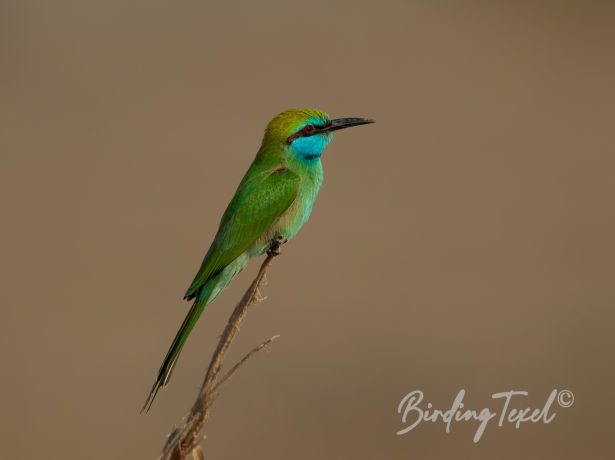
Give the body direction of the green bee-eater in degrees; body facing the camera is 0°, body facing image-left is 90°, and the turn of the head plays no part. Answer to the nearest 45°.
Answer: approximately 270°
